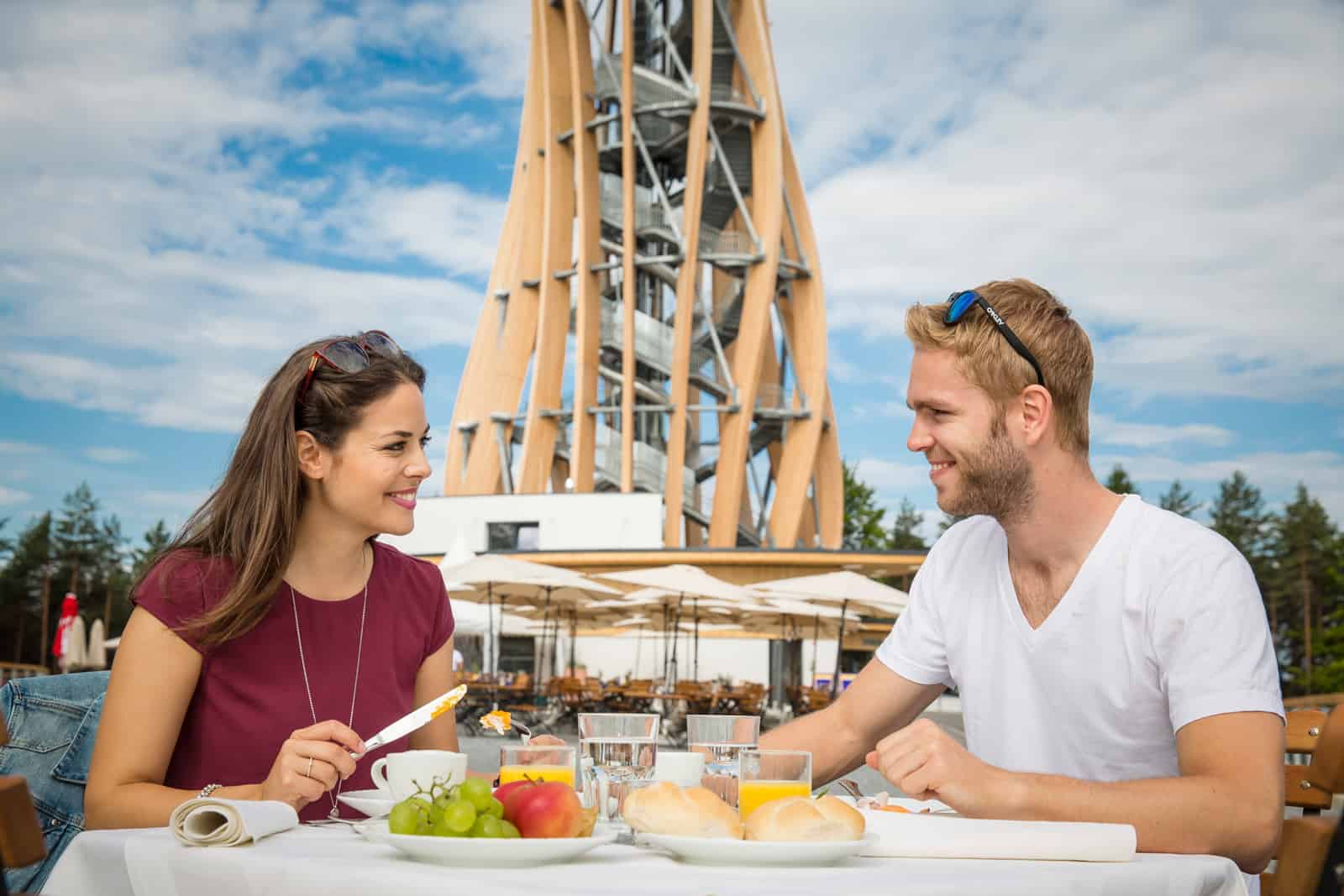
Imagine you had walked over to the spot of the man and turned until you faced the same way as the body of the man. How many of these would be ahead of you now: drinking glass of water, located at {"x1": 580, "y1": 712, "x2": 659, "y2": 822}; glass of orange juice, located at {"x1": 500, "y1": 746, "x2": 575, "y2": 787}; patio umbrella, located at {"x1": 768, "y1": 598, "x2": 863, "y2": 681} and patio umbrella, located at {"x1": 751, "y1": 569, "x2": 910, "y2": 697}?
2

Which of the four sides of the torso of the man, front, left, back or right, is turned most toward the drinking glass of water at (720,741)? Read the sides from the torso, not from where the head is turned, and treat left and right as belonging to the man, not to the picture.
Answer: front

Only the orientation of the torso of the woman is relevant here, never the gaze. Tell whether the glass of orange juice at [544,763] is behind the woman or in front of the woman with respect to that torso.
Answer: in front

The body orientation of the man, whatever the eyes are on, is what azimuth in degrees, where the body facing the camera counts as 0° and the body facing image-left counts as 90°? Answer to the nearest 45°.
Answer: approximately 45°

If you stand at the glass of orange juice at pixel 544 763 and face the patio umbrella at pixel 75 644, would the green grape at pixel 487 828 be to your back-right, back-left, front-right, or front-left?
back-left

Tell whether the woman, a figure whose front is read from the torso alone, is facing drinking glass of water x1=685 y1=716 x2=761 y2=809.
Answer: yes

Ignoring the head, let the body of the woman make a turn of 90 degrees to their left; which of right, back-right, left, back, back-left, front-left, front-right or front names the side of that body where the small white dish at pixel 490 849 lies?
back-right

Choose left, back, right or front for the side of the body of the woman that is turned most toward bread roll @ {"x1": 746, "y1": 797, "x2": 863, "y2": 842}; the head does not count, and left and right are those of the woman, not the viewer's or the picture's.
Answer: front

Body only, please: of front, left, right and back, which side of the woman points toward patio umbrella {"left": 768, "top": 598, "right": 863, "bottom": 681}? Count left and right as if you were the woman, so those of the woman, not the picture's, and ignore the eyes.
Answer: left

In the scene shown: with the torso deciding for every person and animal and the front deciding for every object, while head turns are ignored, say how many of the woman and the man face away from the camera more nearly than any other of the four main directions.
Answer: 0

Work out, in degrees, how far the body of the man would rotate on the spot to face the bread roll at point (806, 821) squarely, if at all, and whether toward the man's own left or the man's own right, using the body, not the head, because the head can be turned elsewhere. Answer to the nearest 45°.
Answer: approximately 45° to the man's own left

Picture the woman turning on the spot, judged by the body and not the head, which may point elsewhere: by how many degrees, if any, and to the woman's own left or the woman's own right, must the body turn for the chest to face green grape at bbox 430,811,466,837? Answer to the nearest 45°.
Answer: approximately 45° to the woman's own right

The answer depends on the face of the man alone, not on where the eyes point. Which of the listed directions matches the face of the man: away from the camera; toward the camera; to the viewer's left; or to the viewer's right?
to the viewer's left

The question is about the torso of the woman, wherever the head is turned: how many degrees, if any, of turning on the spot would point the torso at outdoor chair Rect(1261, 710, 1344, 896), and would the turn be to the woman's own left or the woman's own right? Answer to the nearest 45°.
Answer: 0° — they already face it

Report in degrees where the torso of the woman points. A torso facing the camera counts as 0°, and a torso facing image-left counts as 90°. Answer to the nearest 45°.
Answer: approximately 315°

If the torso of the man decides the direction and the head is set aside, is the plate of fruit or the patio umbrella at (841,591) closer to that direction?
the plate of fruit

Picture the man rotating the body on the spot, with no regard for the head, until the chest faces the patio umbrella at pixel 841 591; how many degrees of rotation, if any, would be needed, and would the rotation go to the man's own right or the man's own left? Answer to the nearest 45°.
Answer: approximately 135° to the man's own right

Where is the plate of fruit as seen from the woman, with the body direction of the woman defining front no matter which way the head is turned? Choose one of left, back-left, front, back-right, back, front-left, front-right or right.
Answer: front-right

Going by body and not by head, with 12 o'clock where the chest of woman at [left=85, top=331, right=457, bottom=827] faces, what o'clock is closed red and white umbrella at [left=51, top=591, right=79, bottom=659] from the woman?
The closed red and white umbrella is roughly at 7 o'clock from the woman.
